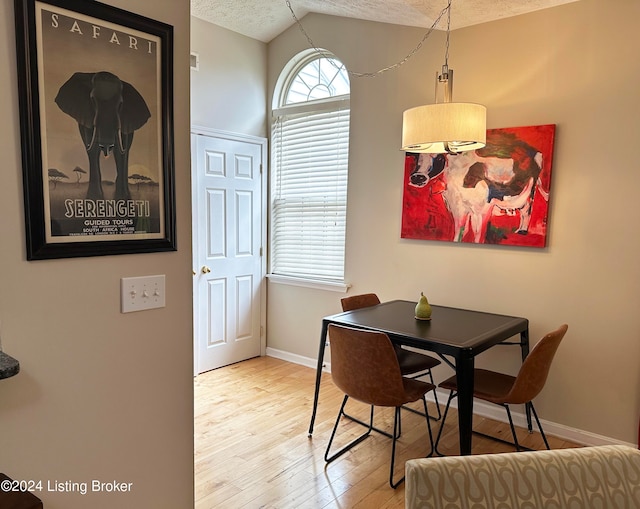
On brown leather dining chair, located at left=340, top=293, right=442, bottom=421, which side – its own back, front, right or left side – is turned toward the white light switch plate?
right

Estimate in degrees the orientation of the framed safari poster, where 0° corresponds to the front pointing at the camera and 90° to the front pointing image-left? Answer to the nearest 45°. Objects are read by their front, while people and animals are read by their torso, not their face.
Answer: approximately 315°

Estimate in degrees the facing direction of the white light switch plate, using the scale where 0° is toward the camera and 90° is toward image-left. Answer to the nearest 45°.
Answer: approximately 315°

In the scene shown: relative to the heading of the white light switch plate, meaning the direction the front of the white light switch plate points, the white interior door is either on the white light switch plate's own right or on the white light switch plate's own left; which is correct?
on the white light switch plate's own left

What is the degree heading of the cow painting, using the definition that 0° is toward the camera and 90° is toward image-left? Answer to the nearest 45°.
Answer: approximately 45°

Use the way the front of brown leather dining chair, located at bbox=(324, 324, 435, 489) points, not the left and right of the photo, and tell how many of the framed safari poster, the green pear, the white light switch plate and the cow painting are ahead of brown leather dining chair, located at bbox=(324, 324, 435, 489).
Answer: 2

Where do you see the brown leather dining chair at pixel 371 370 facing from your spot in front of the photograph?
facing away from the viewer and to the right of the viewer
